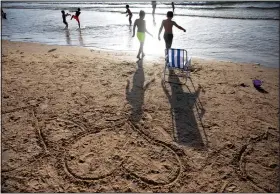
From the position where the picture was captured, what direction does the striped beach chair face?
facing away from the viewer
